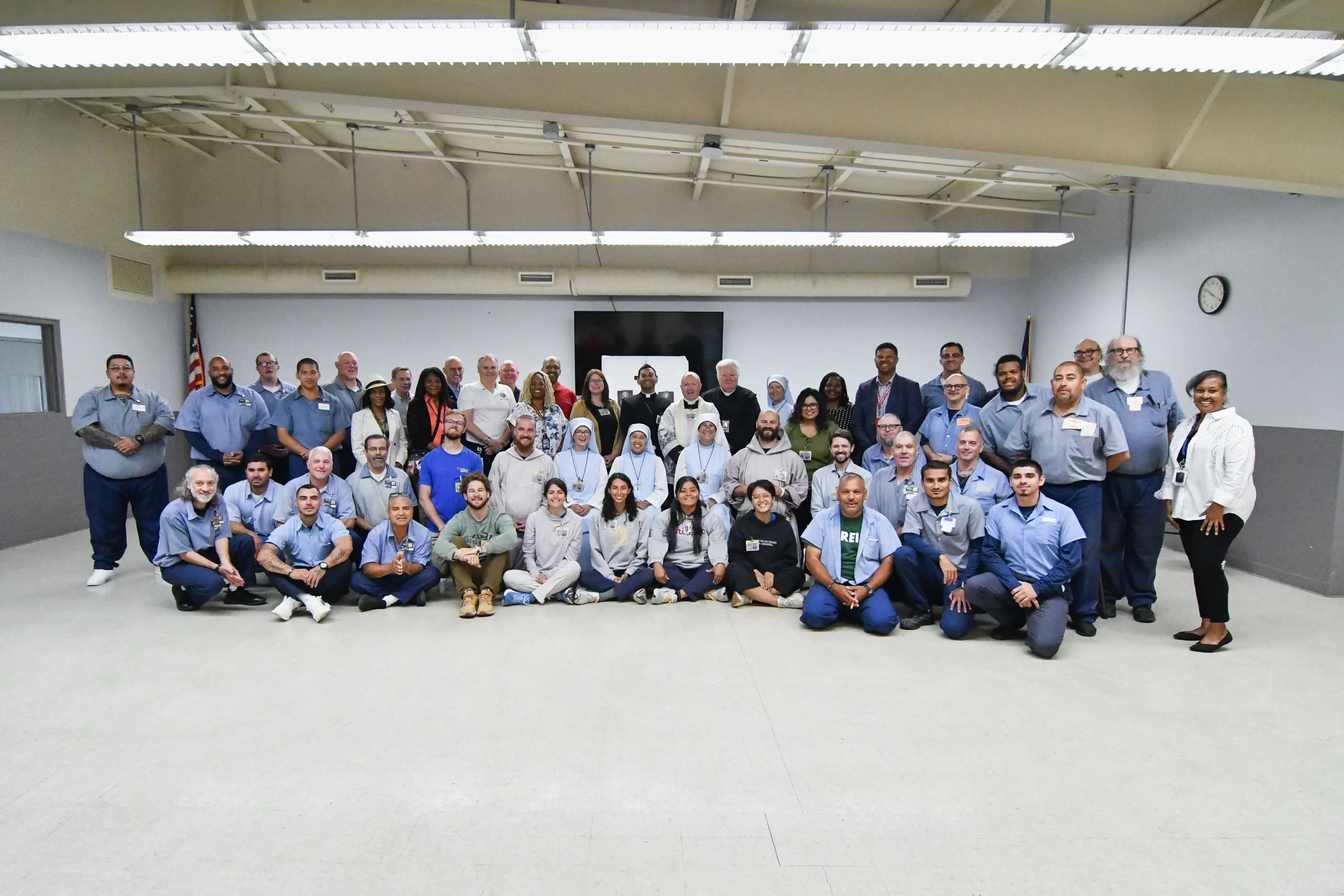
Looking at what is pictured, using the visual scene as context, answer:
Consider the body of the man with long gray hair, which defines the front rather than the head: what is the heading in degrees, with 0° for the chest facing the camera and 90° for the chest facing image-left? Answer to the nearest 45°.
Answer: approximately 315°

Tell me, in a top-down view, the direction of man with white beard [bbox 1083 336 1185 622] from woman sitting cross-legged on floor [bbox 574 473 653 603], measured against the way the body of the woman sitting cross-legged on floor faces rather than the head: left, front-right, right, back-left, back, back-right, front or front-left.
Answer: left

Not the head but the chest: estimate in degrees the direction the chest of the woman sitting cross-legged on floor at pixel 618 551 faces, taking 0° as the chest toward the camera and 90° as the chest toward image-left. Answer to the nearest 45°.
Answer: approximately 0°

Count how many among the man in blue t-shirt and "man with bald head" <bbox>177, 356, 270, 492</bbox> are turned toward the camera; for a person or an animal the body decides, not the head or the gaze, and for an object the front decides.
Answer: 2

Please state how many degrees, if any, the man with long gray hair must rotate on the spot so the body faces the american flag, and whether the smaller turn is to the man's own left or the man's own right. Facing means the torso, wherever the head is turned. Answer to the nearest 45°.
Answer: approximately 135° to the man's own left

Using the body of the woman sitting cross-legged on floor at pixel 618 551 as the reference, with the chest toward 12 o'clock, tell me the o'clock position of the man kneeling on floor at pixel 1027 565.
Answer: The man kneeling on floor is roughly at 10 o'clock from the woman sitting cross-legged on floor.

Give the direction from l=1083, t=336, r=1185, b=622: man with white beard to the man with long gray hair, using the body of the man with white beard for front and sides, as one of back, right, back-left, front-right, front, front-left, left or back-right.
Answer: front-right

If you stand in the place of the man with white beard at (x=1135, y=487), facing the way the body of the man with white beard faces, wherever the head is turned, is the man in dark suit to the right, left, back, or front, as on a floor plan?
right

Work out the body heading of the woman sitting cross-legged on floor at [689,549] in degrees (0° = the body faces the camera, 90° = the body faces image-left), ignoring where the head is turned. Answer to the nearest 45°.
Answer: approximately 0°

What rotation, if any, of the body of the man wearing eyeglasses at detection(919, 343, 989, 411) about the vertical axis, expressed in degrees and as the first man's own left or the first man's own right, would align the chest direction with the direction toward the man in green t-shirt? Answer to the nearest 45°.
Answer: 0° — they already face them
